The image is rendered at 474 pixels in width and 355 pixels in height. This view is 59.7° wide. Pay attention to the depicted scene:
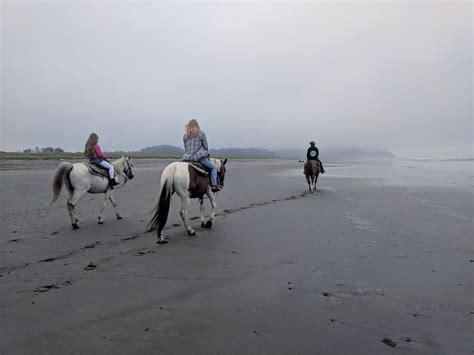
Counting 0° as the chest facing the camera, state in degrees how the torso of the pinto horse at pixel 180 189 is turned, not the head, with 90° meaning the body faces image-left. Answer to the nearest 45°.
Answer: approximately 225°

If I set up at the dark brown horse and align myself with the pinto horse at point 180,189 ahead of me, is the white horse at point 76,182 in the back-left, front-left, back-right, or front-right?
front-right

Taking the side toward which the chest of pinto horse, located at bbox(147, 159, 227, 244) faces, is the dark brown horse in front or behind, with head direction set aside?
in front

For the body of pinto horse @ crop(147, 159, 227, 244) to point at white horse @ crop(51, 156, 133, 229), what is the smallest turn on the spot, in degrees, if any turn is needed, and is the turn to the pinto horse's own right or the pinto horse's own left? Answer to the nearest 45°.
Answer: approximately 90° to the pinto horse's own left

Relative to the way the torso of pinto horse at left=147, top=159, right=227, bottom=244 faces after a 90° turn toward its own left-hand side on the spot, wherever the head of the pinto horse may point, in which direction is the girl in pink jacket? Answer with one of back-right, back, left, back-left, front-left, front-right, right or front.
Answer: front
